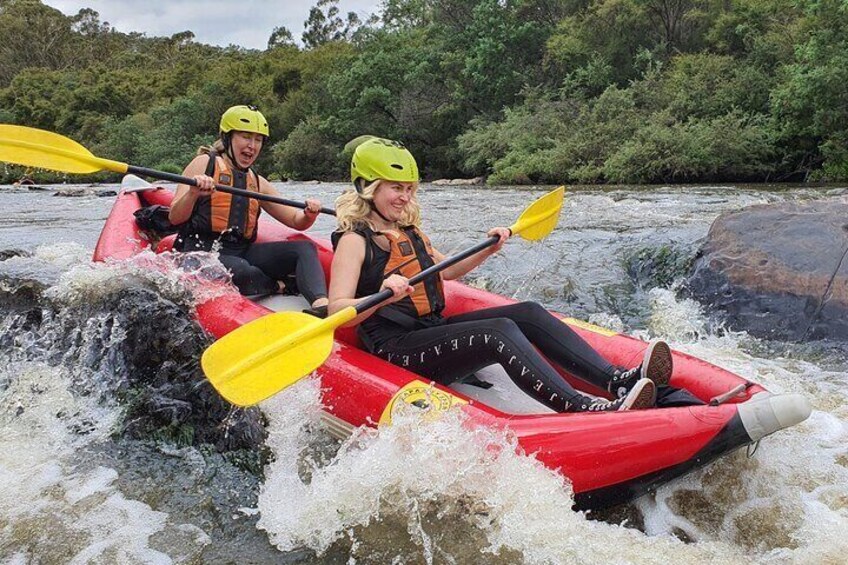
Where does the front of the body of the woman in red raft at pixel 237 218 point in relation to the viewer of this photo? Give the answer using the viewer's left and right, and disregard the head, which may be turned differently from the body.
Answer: facing the viewer and to the right of the viewer

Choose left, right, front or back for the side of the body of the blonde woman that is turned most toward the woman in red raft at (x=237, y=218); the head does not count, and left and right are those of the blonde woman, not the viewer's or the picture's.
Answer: back

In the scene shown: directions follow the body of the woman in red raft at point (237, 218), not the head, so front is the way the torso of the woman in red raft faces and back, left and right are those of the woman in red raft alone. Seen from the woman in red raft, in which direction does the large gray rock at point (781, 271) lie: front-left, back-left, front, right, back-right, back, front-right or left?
front-left

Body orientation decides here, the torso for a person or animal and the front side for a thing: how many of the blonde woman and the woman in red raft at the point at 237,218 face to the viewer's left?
0

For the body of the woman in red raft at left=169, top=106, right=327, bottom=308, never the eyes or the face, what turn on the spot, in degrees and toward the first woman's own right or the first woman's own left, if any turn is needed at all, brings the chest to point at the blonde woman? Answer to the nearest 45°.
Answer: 0° — they already face them

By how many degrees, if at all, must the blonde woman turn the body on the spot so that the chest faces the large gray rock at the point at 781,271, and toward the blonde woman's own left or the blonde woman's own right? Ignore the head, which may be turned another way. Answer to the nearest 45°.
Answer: approximately 90° to the blonde woman's own left

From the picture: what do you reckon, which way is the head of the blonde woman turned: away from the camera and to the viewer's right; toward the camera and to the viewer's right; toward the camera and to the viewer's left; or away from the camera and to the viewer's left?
toward the camera and to the viewer's right
